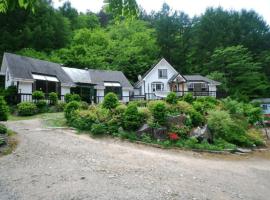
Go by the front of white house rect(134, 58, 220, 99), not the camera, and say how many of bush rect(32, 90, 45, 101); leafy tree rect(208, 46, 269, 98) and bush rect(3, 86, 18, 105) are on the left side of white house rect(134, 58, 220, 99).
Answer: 1

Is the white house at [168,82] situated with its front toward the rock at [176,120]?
yes

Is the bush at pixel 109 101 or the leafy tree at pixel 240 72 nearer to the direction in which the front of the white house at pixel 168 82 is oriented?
the bush

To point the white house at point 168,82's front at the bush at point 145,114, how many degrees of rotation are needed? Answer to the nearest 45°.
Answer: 0° — it already faces it

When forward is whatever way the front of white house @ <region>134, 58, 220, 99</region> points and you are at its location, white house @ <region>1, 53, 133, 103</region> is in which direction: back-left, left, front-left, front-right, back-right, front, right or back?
front-right

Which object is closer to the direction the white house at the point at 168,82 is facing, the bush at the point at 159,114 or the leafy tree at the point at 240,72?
the bush

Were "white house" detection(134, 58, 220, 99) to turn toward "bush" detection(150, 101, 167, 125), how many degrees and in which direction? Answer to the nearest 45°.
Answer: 0° — it already faces it

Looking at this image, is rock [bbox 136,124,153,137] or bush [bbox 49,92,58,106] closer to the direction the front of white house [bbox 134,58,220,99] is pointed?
the rock

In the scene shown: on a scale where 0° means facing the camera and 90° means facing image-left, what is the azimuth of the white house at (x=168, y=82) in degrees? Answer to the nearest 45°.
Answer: approximately 0°
